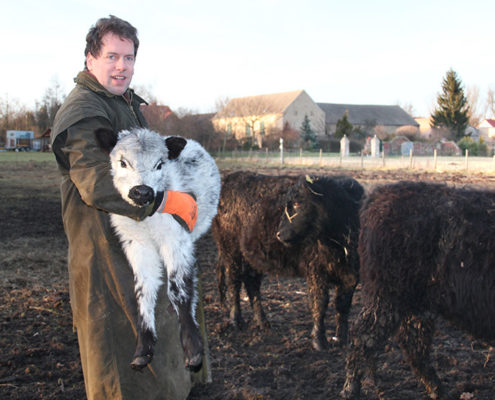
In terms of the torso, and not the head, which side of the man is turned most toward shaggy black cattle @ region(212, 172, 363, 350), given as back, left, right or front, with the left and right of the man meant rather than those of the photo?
left
